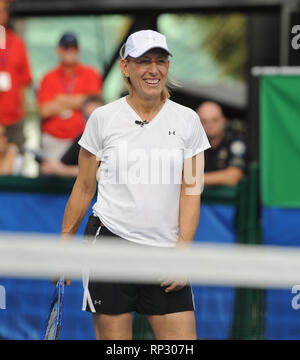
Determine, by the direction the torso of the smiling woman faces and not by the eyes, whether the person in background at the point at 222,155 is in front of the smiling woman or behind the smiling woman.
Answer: behind

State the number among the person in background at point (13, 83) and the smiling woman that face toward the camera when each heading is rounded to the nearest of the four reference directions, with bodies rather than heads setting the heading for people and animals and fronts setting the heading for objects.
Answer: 2

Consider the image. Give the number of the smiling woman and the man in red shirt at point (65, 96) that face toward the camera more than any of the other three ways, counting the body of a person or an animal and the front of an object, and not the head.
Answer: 2

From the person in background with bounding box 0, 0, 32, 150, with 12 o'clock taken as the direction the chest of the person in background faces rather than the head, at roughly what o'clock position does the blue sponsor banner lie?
The blue sponsor banner is roughly at 11 o'clock from the person in background.

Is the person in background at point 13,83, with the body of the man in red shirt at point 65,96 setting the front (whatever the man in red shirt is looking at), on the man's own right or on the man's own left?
on the man's own right

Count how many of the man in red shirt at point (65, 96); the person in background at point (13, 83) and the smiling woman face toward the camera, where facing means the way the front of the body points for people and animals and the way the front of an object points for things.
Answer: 3

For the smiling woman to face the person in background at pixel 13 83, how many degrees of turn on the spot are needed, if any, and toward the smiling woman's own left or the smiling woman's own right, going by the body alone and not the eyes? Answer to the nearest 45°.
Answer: approximately 180°

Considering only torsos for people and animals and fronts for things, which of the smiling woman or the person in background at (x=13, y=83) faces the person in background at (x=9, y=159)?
the person in background at (x=13, y=83)

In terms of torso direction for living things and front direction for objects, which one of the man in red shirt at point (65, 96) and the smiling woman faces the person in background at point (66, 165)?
the man in red shirt

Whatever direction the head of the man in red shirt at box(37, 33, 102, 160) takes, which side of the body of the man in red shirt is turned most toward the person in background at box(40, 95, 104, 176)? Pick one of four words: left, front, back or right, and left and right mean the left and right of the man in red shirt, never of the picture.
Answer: front

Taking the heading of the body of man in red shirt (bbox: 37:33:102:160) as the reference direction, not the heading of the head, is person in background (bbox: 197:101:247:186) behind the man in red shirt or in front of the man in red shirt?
in front

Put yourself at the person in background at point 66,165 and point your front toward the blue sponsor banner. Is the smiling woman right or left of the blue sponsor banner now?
right

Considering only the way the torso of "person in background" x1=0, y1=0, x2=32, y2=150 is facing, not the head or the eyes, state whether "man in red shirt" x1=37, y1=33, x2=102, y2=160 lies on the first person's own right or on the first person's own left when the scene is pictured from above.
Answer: on the first person's own left
